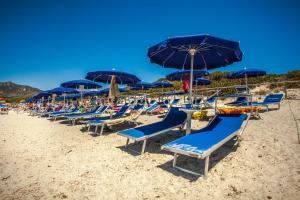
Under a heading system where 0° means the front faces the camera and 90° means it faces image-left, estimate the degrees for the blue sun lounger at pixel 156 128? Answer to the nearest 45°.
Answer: approximately 45°

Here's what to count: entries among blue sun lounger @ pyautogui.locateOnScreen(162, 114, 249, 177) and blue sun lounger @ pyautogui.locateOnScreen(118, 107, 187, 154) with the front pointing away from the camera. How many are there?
0

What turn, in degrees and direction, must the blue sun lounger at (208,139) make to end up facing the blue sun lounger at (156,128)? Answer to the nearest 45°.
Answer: approximately 90° to its right

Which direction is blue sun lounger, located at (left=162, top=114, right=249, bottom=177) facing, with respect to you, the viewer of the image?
facing the viewer and to the left of the viewer

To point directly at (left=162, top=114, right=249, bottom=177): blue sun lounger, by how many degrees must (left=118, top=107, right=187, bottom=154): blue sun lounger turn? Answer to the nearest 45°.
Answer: approximately 90° to its left
